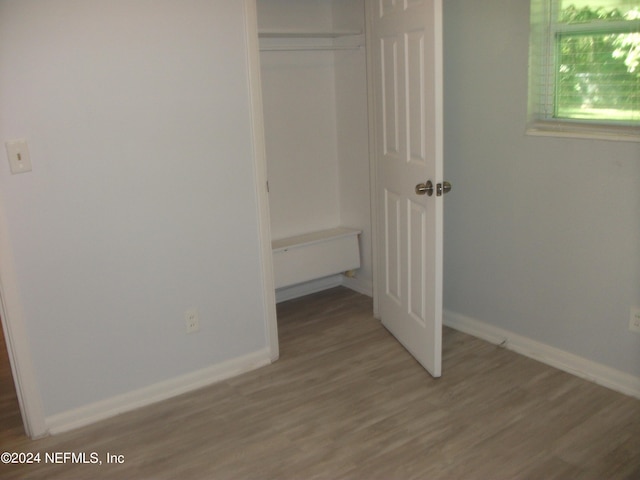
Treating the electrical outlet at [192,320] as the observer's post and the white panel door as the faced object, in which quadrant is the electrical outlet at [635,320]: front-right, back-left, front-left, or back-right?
front-right

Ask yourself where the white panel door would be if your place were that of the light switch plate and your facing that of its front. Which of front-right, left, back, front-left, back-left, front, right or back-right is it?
left

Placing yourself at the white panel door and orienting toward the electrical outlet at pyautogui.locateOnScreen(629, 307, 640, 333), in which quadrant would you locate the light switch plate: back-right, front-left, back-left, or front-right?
back-right

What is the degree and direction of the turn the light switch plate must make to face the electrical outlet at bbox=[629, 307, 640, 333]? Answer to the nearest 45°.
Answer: approximately 45° to its left

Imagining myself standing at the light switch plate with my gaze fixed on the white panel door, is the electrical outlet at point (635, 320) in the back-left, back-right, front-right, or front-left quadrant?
front-right
